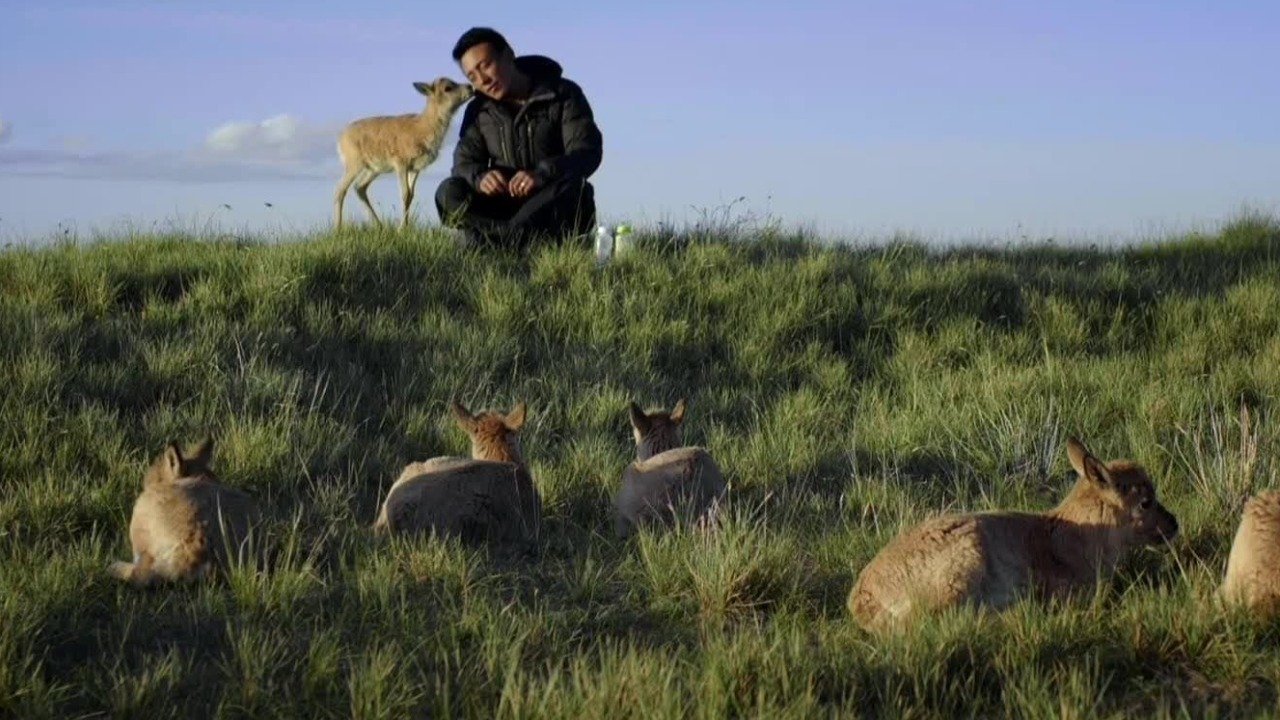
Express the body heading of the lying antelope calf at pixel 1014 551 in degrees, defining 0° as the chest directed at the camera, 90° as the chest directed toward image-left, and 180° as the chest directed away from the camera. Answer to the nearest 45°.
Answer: approximately 270°

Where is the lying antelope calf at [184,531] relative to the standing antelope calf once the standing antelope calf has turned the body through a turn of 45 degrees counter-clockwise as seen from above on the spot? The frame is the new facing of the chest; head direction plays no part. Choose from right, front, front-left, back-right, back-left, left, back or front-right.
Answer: back-right

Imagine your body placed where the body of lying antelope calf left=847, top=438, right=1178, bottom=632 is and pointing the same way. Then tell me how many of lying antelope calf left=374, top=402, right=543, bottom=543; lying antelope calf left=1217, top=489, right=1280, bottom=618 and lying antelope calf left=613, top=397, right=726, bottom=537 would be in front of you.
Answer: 1

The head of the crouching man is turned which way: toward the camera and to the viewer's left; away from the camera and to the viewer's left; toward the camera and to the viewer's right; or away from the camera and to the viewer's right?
toward the camera and to the viewer's left

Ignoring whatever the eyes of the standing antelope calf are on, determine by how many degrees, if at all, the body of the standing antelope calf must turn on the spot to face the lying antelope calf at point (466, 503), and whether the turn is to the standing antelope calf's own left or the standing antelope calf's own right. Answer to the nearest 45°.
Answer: approximately 90° to the standing antelope calf's own right

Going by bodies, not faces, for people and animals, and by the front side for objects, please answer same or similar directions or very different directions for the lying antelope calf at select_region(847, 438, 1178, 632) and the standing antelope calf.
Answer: same or similar directions

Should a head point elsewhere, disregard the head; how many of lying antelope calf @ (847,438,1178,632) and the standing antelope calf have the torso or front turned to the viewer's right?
2

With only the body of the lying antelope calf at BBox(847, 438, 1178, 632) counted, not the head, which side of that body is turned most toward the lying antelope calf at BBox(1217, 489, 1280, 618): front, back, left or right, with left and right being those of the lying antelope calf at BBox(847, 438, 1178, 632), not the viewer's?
front

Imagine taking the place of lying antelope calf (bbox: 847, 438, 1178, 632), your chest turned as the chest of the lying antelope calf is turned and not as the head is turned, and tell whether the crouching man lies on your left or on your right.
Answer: on your left

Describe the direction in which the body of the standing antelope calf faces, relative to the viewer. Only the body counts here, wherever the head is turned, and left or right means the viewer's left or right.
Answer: facing to the right of the viewer

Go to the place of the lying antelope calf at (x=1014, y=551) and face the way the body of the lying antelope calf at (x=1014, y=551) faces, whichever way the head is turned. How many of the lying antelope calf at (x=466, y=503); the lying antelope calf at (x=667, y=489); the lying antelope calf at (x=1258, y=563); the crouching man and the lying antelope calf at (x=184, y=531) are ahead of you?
1
